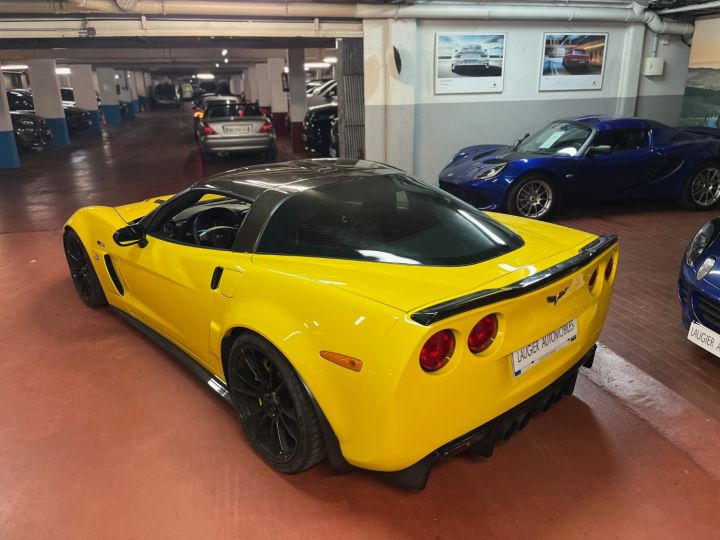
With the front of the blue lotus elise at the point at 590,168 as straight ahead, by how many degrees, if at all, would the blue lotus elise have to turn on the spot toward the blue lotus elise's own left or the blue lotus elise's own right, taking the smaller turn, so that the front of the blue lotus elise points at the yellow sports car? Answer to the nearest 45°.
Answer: approximately 45° to the blue lotus elise's own left

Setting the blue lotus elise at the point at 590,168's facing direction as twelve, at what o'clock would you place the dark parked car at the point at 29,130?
The dark parked car is roughly at 2 o'clock from the blue lotus elise.

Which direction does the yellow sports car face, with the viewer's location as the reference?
facing away from the viewer and to the left of the viewer

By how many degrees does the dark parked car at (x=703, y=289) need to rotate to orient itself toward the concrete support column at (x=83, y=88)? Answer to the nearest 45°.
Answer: approximately 90° to its right

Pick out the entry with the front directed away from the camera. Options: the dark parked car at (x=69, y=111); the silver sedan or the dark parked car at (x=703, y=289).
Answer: the silver sedan

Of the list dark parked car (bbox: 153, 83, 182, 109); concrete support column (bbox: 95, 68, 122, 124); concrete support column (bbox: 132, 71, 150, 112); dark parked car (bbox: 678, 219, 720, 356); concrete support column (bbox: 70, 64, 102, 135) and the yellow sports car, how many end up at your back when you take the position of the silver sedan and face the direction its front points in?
2

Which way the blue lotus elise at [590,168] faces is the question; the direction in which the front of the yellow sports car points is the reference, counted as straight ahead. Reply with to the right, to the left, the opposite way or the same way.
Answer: to the left

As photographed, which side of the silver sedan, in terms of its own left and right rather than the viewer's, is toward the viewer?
back

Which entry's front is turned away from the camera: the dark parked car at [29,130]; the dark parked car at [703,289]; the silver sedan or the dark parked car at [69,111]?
the silver sedan

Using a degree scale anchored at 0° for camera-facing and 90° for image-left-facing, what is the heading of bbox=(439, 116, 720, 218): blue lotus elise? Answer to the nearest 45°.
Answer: approximately 45°

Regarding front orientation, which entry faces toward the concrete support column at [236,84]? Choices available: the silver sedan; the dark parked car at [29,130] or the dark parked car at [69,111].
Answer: the silver sedan

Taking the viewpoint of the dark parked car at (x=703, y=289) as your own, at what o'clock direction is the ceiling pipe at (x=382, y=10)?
The ceiling pipe is roughly at 3 o'clock from the dark parked car.

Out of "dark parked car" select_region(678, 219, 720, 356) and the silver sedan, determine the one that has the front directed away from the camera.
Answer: the silver sedan

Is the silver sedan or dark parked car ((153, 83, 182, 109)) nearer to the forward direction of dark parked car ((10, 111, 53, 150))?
the silver sedan

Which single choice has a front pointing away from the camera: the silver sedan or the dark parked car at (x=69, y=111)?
the silver sedan
